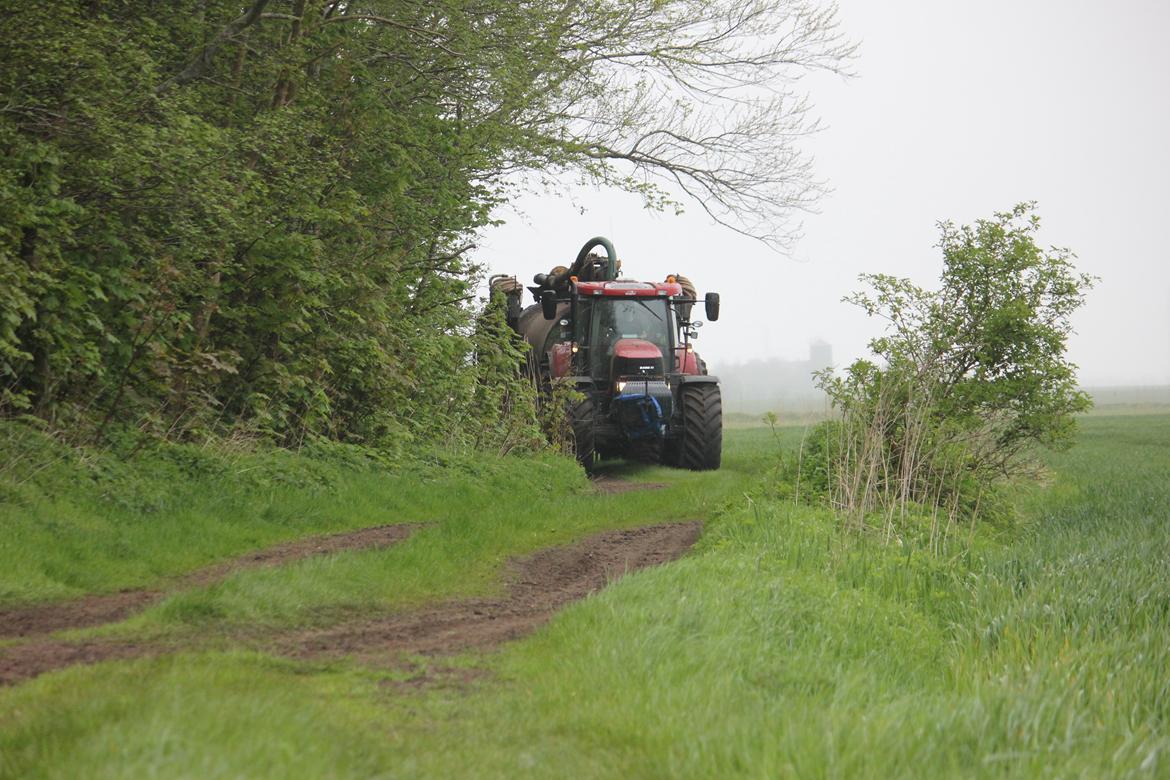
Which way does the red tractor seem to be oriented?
toward the camera

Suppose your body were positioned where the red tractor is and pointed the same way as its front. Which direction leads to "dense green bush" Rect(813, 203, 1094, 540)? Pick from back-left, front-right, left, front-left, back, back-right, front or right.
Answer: front-left
